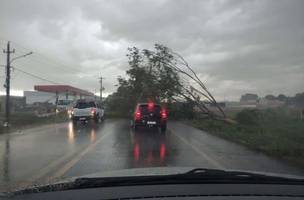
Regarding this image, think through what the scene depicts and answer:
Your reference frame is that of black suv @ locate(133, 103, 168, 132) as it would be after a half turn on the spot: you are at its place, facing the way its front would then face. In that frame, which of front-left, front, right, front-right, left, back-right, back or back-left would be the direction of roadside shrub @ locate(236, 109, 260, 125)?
back-left

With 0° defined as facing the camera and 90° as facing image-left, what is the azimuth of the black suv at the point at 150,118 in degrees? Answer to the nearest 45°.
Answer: approximately 180°

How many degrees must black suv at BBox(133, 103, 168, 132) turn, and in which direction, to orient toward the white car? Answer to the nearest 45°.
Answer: approximately 45° to its left
